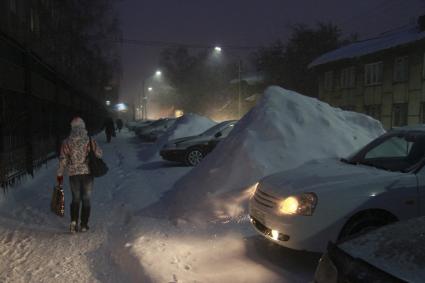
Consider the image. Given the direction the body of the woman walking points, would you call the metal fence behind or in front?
in front

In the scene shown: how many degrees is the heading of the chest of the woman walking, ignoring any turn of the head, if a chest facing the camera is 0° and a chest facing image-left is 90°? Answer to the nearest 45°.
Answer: approximately 180°

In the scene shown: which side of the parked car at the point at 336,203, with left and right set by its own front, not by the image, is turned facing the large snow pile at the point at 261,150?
right

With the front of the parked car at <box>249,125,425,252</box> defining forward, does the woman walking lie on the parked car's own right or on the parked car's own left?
on the parked car's own right

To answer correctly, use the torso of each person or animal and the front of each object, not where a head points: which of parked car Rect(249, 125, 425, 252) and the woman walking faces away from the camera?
the woman walking

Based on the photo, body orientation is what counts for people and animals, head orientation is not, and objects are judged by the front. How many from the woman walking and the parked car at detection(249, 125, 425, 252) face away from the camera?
1

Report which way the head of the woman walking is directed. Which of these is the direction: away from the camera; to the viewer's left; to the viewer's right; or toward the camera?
away from the camera

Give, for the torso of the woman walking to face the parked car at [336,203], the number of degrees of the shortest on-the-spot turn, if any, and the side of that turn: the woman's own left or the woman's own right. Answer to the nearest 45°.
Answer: approximately 135° to the woman's own right

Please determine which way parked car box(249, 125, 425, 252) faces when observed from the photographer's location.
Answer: facing the viewer and to the left of the viewer

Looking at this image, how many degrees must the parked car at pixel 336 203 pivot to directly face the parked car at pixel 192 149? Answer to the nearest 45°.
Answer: approximately 90° to its right

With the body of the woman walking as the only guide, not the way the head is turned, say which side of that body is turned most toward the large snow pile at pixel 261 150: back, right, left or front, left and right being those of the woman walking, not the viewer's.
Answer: right
